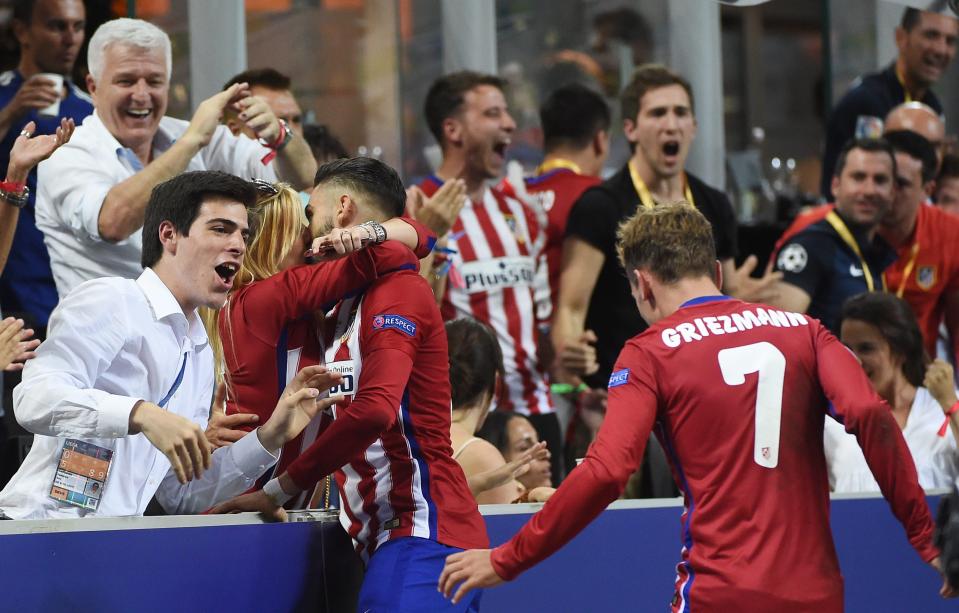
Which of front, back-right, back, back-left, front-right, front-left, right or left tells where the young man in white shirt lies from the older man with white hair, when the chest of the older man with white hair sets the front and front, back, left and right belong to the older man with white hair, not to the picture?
front-right

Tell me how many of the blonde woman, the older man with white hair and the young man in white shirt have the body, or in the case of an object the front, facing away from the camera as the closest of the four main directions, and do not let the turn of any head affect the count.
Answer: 0

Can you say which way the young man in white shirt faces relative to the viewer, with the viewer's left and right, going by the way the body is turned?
facing the viewer and to the right of the viewer

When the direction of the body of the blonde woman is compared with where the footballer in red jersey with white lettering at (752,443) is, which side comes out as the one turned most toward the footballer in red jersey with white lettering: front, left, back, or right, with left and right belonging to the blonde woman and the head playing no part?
front

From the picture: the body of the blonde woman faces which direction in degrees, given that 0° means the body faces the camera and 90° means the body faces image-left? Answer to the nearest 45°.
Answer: approximately 270°

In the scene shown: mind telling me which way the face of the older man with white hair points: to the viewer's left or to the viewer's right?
to the viewer's right

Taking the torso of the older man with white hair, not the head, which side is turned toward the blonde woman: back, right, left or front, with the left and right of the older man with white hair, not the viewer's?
front

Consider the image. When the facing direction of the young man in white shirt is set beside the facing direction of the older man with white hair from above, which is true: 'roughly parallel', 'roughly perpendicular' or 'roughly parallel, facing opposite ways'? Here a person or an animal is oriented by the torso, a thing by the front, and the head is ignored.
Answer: roughly parallel

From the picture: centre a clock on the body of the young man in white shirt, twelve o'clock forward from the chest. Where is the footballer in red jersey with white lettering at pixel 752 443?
The footballer in red jersey with white lettering is roughly at 11 o'clock from the young man in white shirt.

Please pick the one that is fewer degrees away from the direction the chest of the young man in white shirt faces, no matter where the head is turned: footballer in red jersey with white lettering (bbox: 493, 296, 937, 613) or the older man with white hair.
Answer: the footballer in red jersey with white lettering

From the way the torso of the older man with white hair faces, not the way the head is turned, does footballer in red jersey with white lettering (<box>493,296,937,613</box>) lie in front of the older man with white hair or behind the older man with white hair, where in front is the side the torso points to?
in front
